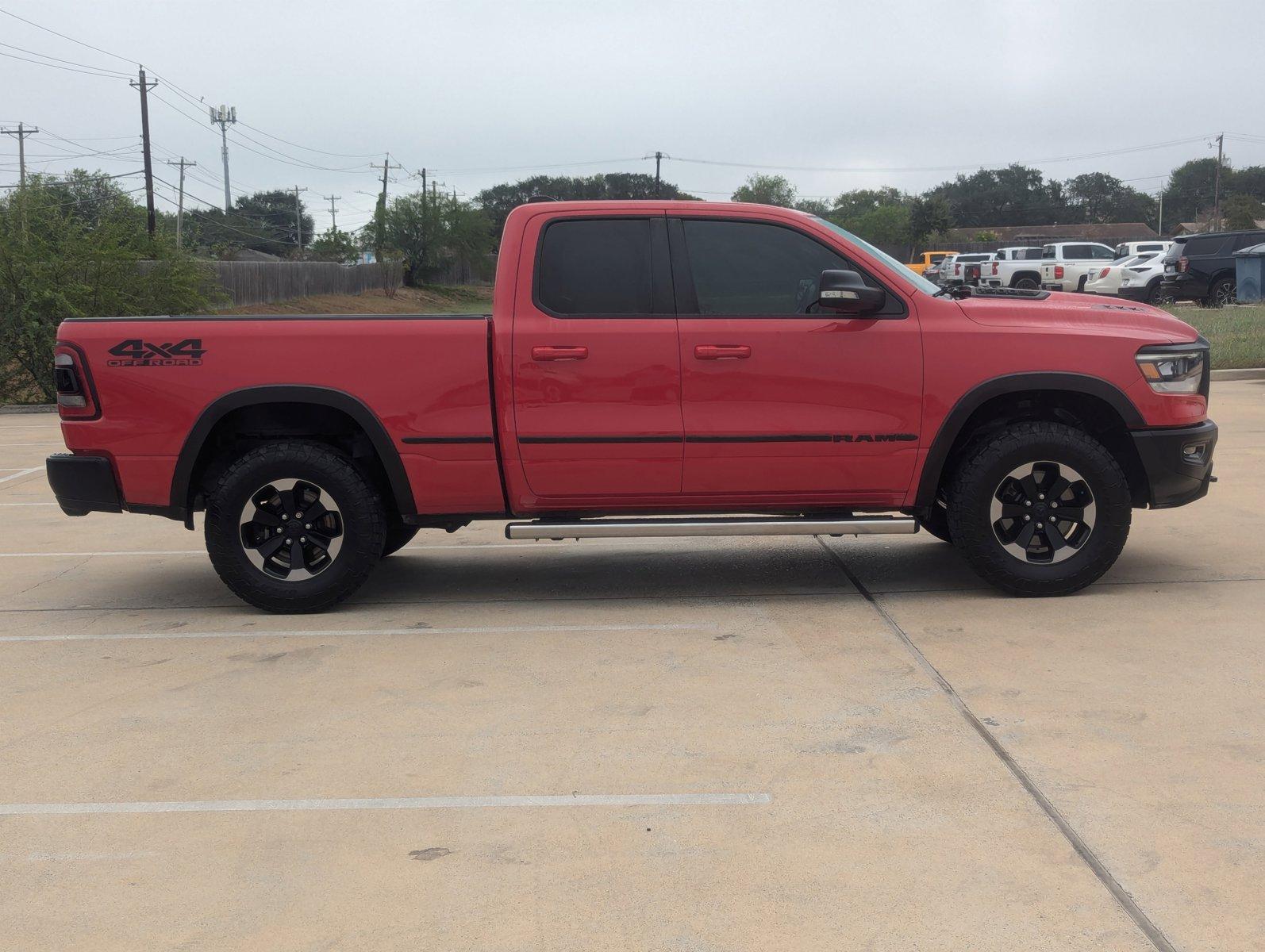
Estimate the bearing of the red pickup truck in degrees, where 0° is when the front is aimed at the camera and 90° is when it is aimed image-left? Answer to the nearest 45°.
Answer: approximately 270°

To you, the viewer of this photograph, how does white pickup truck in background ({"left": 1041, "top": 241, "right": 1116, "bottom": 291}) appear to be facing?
facing away from the viewer and to the right of the viewer

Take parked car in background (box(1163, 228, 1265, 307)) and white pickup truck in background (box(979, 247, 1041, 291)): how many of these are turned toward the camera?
0

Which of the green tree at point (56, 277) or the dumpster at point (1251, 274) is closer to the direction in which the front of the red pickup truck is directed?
the dumpster

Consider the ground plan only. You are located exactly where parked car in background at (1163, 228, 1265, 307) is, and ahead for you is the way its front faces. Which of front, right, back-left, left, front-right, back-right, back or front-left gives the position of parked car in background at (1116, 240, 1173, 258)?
front-left

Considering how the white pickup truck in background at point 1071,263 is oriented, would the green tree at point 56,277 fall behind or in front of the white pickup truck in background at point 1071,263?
behind

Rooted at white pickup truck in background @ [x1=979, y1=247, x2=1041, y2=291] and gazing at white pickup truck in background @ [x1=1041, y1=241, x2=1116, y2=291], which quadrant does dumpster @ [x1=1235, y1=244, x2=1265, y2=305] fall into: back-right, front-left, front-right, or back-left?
front-right

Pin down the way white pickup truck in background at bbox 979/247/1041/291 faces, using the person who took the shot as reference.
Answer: facing away from the viewer and to the right of the viewer
